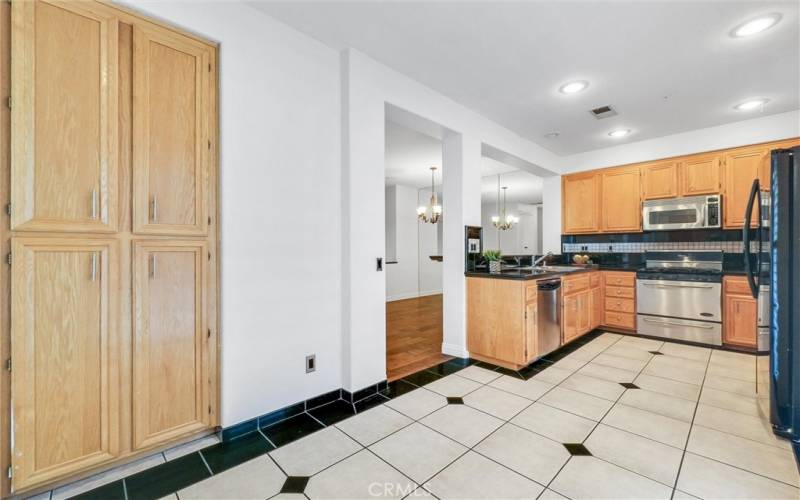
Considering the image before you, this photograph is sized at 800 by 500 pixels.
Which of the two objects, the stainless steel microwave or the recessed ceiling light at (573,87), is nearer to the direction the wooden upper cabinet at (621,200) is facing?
the recessed ceiling light

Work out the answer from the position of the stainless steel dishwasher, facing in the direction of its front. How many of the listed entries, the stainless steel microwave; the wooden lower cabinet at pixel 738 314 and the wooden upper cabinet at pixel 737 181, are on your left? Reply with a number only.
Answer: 3

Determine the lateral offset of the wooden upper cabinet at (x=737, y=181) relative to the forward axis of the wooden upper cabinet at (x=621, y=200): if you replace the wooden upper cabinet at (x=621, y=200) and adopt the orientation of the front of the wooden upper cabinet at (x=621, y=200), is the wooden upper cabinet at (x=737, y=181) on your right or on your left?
on your left

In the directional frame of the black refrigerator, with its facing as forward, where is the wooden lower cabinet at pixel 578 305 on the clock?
The wooden lower cabinet is roughly at 1 o'clock from the black refrigerator.

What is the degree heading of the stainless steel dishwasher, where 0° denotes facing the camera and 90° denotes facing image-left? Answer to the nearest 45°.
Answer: approximately 315°

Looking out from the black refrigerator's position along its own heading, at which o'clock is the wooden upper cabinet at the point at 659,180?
The wooden upper cabinet is roughly at 2 o'clock from the black refrigerator.

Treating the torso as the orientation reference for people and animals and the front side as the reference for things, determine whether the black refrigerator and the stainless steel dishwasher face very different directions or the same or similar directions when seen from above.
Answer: very different directions

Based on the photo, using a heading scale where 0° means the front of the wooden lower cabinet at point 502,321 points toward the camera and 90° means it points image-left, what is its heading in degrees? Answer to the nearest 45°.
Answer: approximately 315°

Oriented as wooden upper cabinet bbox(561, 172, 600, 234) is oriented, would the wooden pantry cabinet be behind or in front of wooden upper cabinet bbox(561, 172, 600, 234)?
in front
